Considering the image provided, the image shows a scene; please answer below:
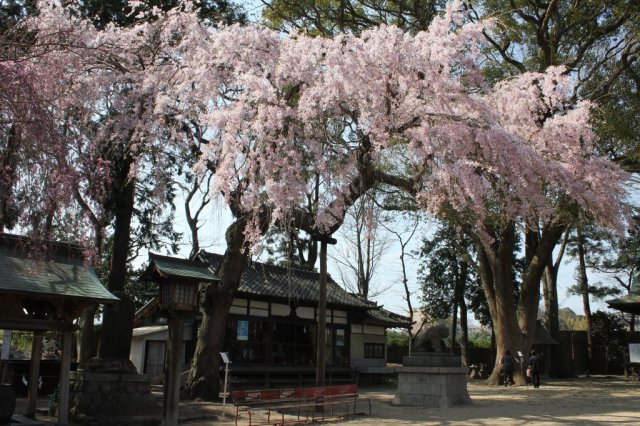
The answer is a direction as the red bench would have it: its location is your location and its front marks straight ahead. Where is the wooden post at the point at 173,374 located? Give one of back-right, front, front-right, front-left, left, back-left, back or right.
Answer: right

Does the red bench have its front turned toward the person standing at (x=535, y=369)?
no

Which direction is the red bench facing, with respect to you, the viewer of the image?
facing the viewer and to the right of the viewer

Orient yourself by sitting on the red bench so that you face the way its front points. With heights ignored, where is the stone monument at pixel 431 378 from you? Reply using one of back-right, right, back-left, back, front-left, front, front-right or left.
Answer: left

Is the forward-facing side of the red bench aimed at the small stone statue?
no

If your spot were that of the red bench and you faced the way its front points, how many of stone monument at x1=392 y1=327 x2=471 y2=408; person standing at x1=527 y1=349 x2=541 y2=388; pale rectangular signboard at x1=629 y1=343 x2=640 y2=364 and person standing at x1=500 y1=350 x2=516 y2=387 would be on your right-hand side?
0
